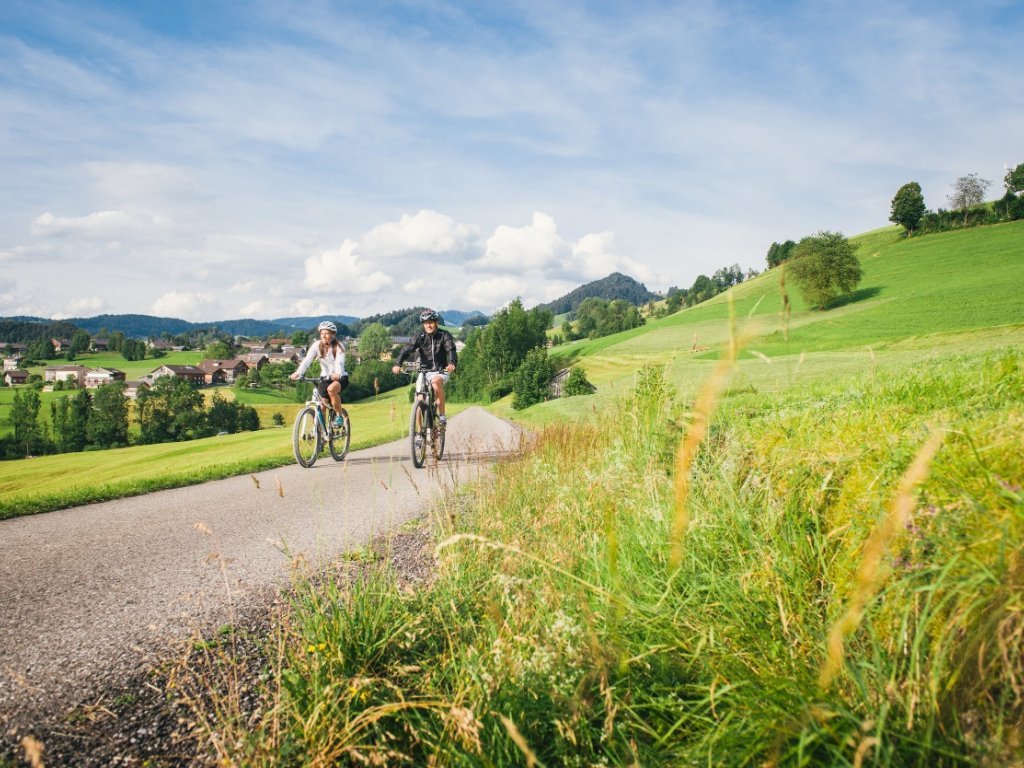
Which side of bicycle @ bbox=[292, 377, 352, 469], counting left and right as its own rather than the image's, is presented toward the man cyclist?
left

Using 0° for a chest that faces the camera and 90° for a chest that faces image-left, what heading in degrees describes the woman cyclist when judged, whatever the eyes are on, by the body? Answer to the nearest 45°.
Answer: approximately 45°

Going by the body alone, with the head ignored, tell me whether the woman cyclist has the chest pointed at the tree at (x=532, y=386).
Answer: no

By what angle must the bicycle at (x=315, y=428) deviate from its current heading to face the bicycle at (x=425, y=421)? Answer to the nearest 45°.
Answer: approximately 90° to its left

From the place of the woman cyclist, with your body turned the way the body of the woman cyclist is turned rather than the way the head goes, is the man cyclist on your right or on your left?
on your left

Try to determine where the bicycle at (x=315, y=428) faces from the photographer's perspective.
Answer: facing the viewer and to the left of the viewer

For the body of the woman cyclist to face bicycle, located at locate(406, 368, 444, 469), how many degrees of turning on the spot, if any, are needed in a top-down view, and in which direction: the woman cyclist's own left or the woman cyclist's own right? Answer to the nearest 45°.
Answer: approximately 90° to the woman cyclist's own left

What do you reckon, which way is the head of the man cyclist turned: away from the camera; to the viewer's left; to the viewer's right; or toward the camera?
toward the camera
